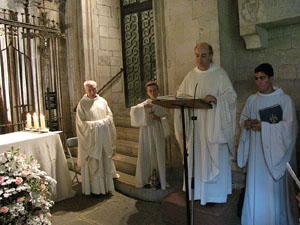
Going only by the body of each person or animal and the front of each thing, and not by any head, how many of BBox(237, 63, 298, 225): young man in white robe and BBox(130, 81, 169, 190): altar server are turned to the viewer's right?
0

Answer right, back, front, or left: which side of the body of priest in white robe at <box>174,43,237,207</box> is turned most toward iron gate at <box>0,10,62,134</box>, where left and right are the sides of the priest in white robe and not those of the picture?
right

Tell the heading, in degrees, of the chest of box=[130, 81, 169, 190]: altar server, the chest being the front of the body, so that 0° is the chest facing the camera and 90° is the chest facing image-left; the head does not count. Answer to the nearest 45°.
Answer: approximately 0°

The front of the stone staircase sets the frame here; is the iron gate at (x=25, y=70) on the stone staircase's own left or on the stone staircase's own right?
on the stone staircase's own right

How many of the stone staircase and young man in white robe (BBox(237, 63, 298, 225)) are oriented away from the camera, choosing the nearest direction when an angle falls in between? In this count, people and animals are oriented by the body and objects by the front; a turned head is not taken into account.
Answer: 0

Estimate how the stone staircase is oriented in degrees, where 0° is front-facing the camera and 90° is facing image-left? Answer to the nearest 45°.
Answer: approximately 0°

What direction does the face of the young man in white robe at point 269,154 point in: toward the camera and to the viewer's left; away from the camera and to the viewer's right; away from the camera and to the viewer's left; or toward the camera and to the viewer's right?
toward the camera and to the viewer's left

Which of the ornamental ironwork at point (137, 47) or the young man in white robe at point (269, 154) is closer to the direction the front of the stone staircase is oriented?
the young man in white robe
